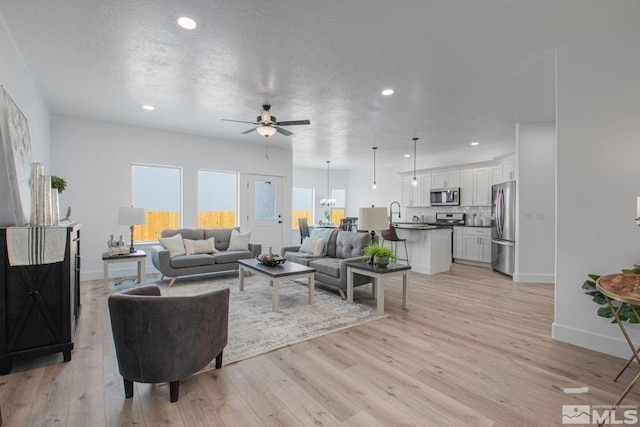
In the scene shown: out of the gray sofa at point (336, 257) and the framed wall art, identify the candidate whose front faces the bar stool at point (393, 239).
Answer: the framed wall art

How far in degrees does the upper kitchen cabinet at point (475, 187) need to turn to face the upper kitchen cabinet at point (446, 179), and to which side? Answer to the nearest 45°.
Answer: approximately 90° to its right

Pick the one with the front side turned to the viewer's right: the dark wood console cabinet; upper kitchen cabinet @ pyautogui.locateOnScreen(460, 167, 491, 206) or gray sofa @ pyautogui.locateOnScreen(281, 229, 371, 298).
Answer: the dark wood console cabinet

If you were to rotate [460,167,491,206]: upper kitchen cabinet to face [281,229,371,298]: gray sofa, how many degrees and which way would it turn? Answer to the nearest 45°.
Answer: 0° — it already faces it

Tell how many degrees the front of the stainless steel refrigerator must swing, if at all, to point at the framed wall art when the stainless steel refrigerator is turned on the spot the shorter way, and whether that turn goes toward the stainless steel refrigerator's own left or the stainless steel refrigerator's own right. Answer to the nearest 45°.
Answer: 0° — it already faces it

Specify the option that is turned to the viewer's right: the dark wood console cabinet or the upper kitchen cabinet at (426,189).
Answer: the dark wood console cabinet

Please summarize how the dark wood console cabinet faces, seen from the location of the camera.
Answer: facing to the right of the viewer

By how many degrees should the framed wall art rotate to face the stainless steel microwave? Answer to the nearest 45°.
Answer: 0° — it already faces it

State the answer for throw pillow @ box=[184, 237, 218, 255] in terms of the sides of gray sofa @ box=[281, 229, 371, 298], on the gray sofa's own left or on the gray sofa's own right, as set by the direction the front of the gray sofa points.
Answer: on the gray sofa's own right

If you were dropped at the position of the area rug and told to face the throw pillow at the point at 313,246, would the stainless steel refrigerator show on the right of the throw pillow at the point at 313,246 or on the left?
right
